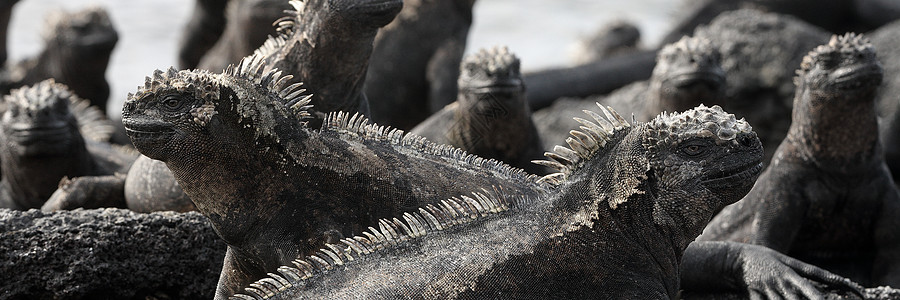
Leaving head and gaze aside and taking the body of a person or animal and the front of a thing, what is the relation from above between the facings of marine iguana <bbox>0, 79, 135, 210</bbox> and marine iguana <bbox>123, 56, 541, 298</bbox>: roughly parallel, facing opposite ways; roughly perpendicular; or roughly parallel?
roughly perpendicular

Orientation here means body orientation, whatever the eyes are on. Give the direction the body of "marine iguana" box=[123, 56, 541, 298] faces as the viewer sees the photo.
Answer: to the viewer's left

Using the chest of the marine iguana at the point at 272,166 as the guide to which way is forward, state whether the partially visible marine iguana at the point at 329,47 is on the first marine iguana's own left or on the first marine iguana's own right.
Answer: on the first marine iguana's own right

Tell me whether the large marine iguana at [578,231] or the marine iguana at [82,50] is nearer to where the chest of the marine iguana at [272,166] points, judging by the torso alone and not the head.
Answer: the marine iguana

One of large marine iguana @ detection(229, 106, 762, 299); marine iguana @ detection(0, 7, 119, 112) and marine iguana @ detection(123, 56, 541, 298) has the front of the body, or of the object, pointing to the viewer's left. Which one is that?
marine iguana @ detection(123, 56, 541, 298)

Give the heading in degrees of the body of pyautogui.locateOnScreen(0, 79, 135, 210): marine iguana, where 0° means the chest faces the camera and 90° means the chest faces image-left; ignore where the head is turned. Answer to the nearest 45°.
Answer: approximately 0°

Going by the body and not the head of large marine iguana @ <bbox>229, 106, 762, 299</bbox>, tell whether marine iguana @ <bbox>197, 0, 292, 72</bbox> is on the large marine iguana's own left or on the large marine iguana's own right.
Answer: on the large marine iguana's own left

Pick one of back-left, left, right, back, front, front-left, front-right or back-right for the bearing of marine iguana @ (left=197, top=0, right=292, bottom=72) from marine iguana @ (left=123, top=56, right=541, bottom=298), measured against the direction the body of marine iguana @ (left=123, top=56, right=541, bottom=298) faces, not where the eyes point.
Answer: right

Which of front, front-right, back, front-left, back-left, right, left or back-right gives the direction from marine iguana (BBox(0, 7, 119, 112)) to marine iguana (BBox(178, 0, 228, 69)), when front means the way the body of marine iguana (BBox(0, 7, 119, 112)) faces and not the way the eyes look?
left

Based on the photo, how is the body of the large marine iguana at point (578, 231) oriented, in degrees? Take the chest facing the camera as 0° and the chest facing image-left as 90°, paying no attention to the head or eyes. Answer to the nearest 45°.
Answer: approximately 270°
